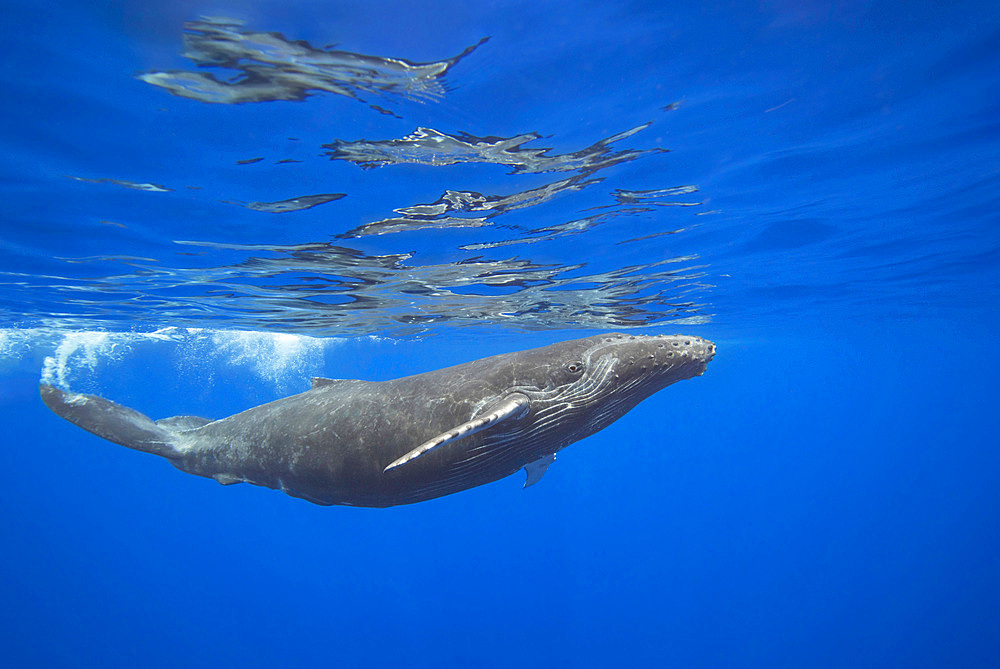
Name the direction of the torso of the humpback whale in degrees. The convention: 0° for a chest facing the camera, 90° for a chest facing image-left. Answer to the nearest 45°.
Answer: approximately 270°
